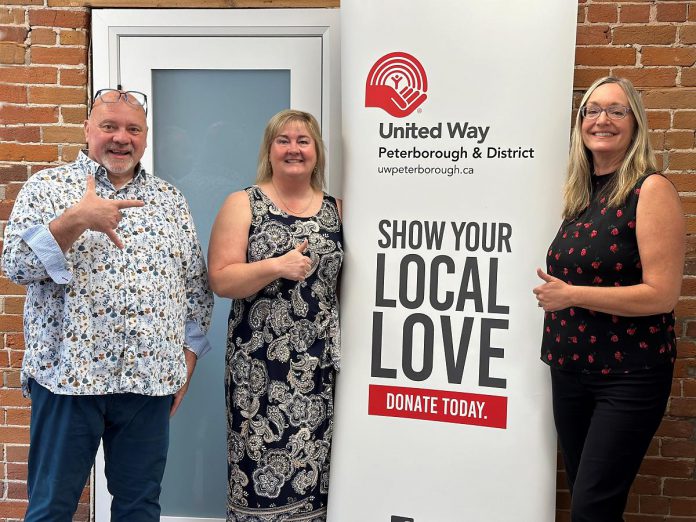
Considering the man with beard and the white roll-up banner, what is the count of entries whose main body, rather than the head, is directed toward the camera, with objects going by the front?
2

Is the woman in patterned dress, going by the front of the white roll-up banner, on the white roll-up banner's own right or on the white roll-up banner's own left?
on the white roll-up banner's own right

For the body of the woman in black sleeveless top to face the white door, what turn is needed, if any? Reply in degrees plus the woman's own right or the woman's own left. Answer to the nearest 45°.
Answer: approximately 45° to the woman's own right

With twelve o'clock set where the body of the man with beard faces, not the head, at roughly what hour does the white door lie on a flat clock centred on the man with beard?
The white door is roughly at 7 o'clock from the man with beard.

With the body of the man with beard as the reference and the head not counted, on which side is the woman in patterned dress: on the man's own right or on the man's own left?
on the man's own left

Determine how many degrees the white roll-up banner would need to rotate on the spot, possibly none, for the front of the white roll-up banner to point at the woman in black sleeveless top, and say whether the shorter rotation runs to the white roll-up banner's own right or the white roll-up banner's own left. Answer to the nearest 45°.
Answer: approximately 45° to the white roll-up banner's own left

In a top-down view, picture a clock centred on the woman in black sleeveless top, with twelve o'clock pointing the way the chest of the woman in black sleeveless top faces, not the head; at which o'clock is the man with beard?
The man with beard is roughly at 1 o'clock from the woman in black sleeveless top.

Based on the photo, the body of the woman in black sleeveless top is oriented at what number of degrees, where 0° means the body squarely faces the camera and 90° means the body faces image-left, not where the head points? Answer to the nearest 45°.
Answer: approximately 45°

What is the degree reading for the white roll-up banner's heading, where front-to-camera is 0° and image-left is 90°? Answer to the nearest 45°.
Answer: approximately 0°

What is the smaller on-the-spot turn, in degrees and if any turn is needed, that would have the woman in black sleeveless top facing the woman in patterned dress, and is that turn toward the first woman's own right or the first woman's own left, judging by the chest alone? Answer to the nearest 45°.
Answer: approximately 45° to the first woman's own right

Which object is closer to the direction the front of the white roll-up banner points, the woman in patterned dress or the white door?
the woman in patterned dress

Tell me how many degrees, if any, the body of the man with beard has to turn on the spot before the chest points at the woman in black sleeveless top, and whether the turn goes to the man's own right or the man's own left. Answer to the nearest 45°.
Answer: approximately 90° to the man's own left
